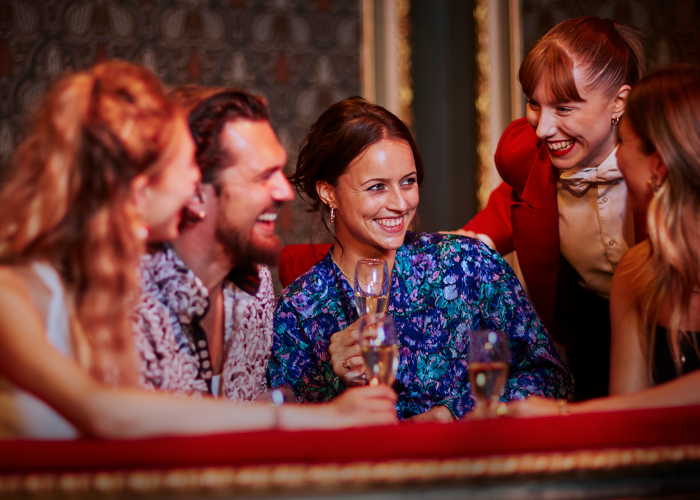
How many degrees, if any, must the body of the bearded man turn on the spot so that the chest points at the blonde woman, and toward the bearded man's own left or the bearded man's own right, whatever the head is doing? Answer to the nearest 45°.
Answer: approximately 45° to the bearded man's own left

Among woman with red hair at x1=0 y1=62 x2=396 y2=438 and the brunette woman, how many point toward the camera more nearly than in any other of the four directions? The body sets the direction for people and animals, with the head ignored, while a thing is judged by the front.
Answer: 1

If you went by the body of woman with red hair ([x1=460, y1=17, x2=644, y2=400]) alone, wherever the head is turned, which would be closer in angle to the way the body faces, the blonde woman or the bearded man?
the bearded man

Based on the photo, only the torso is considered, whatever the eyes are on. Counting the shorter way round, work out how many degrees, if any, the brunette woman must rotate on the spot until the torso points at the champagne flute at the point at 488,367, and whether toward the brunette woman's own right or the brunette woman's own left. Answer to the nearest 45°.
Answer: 0° — they already face it

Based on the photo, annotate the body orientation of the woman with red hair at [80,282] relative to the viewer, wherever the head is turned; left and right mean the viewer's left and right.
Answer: facing to the right of the viewer

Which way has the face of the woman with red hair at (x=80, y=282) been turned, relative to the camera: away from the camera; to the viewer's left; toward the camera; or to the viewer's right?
to the viewer's right

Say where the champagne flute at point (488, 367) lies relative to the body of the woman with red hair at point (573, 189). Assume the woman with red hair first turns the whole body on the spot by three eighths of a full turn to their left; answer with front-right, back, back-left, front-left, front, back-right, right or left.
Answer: right

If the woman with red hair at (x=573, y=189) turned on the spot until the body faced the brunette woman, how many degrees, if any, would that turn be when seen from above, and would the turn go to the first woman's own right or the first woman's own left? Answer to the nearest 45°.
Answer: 0° — they already face them

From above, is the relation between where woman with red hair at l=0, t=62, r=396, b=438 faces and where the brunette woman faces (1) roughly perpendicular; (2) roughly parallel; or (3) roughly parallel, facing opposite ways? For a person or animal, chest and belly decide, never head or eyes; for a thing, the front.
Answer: roughly perpendicular

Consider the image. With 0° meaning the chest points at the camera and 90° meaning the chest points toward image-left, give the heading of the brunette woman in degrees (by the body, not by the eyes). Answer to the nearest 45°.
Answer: approximately 0°

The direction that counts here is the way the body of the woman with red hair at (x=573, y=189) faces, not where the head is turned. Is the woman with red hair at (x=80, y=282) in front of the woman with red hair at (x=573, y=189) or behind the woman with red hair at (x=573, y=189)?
in front

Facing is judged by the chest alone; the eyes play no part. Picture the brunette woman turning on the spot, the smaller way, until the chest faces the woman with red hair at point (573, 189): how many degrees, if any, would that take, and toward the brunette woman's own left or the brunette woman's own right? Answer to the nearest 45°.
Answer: approximately 135° to the brunette woman's own left
